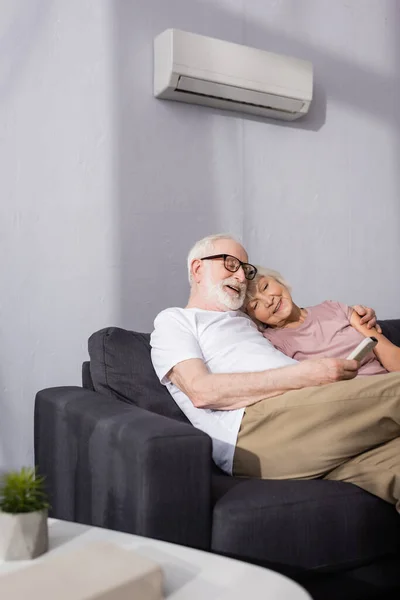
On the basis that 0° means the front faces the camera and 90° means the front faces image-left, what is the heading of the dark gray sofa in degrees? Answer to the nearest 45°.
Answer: approximately 315°

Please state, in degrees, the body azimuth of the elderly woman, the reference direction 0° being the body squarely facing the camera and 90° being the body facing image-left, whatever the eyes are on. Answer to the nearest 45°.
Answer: approximately 0°

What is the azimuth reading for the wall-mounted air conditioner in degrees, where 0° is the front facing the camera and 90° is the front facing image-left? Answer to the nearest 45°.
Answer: approximately 315°
